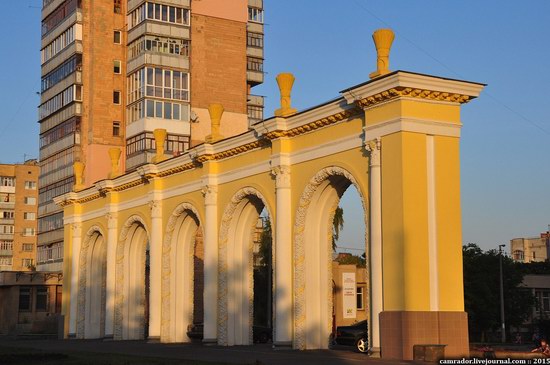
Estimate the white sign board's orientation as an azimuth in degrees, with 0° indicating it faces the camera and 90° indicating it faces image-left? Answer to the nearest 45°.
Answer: approximately 0°

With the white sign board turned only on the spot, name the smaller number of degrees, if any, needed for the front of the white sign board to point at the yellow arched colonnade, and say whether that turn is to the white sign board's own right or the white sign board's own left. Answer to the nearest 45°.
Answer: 0° — it already faces it

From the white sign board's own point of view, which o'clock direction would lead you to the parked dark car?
The parked dark car is roughly at 12 o'clock from the white sign board.
